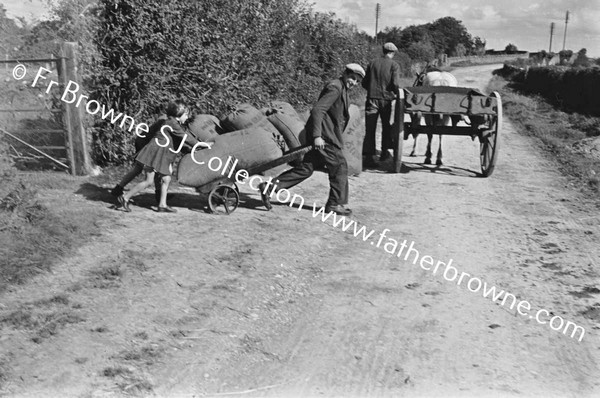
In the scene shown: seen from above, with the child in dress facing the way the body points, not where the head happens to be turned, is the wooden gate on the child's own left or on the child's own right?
on the child's own left

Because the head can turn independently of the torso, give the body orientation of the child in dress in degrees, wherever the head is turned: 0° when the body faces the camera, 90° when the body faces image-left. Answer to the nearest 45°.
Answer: approximately 270°

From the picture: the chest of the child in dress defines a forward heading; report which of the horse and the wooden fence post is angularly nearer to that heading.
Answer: the horse

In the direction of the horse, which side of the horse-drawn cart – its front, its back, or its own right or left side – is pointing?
front

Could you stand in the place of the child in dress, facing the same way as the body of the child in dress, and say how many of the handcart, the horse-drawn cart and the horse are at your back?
0

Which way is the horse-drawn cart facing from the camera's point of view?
away from the camera

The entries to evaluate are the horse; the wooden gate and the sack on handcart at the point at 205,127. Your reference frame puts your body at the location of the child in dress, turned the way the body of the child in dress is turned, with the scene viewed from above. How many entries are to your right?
0

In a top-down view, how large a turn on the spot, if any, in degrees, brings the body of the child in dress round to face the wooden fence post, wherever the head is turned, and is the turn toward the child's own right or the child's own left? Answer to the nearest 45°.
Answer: approximately 135° to the child's own left

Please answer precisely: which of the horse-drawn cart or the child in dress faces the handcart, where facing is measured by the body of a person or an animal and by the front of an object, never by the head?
the child in dress

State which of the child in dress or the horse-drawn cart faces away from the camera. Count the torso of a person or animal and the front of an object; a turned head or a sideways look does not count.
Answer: the horse-drawn cart

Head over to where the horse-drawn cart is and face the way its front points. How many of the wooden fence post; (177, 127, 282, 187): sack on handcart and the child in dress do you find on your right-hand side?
0

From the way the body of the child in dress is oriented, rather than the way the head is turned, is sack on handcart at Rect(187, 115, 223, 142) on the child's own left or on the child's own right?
on the child's own left

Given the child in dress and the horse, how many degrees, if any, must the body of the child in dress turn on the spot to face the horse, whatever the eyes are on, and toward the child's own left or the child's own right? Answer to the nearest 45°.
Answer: approximately 45° to the child's own left

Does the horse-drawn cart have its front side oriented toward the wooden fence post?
no

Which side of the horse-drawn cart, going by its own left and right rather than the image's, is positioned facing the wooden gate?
left

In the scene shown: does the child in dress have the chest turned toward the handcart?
yes

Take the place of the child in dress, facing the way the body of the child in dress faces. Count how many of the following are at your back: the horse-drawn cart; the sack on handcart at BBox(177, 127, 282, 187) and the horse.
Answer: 0
